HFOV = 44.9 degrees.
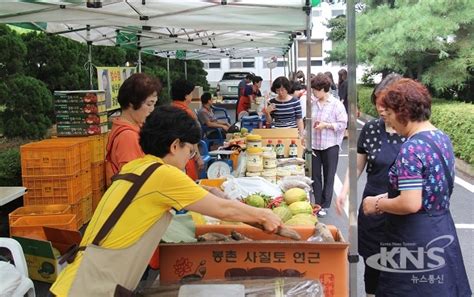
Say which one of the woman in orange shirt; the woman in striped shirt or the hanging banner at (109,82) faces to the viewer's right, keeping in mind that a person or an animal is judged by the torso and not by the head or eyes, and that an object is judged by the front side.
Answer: the woman in orange shirt

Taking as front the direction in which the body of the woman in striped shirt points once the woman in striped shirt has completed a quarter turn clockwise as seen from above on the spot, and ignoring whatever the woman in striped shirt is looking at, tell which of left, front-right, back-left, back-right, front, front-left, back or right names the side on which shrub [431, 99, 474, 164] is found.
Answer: back-right

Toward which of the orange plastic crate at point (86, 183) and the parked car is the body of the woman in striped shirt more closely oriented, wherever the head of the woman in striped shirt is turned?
the orange plastic crate

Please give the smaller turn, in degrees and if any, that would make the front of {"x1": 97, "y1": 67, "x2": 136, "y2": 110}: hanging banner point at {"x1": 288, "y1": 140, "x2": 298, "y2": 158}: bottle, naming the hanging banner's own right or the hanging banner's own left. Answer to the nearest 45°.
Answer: approximately 45° to the hanging banner's own left

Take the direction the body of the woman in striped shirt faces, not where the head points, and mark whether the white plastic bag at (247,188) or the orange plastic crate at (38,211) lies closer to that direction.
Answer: the white plastic bag

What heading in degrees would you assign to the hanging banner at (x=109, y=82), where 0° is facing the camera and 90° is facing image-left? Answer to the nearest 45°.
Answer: approximately 0°

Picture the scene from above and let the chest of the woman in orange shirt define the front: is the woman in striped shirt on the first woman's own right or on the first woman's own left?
on the first woman's own left
